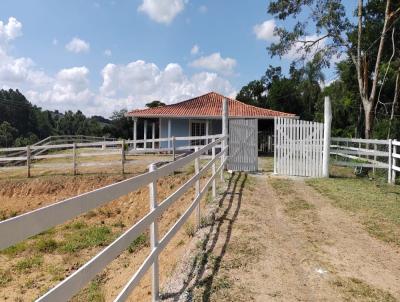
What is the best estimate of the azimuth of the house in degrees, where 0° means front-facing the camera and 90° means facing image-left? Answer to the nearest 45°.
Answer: approximately 0°

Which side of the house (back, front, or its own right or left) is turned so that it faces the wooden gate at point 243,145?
front

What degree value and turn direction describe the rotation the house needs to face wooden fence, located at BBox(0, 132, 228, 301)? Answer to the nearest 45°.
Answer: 0° — it already faces it

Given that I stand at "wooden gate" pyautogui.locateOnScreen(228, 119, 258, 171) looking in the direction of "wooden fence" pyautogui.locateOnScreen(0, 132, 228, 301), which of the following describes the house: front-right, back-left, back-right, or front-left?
back-right

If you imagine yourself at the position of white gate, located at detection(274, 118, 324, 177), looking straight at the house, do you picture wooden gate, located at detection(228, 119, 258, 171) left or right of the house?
left

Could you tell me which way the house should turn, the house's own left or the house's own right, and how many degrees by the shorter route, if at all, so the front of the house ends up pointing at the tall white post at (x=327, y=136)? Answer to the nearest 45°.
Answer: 0° — it already faces it
